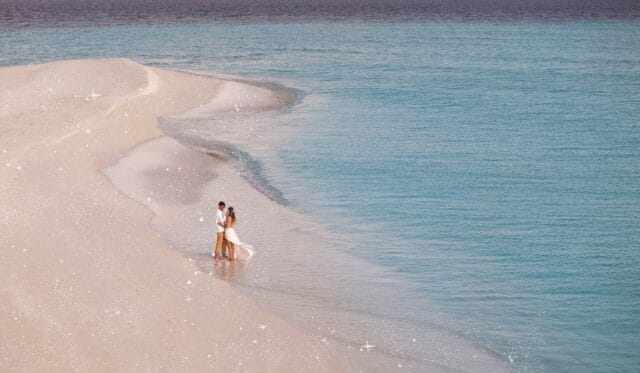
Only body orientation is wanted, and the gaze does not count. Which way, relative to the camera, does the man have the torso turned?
to the viewer's right
